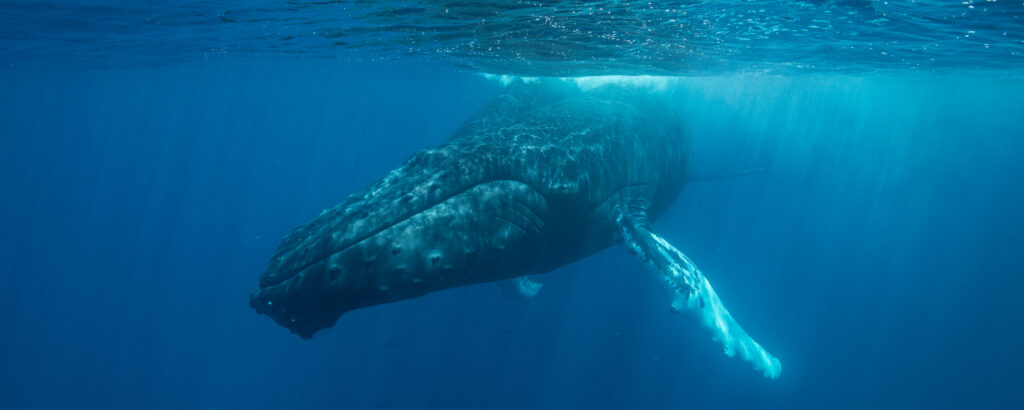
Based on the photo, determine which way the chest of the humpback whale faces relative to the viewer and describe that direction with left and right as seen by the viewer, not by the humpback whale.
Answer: facing the viewer and to the left of the viewer
